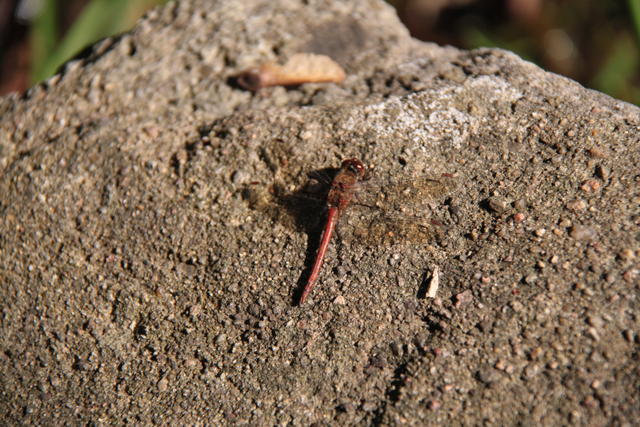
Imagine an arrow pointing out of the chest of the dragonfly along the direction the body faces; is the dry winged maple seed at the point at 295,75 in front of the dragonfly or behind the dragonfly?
in front

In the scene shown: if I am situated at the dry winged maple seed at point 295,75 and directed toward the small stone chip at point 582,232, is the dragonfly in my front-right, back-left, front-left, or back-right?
front-right

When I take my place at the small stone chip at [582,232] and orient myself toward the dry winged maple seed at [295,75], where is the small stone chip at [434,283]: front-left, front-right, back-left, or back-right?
front-left

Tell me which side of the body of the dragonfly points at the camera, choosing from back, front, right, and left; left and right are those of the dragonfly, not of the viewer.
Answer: back
